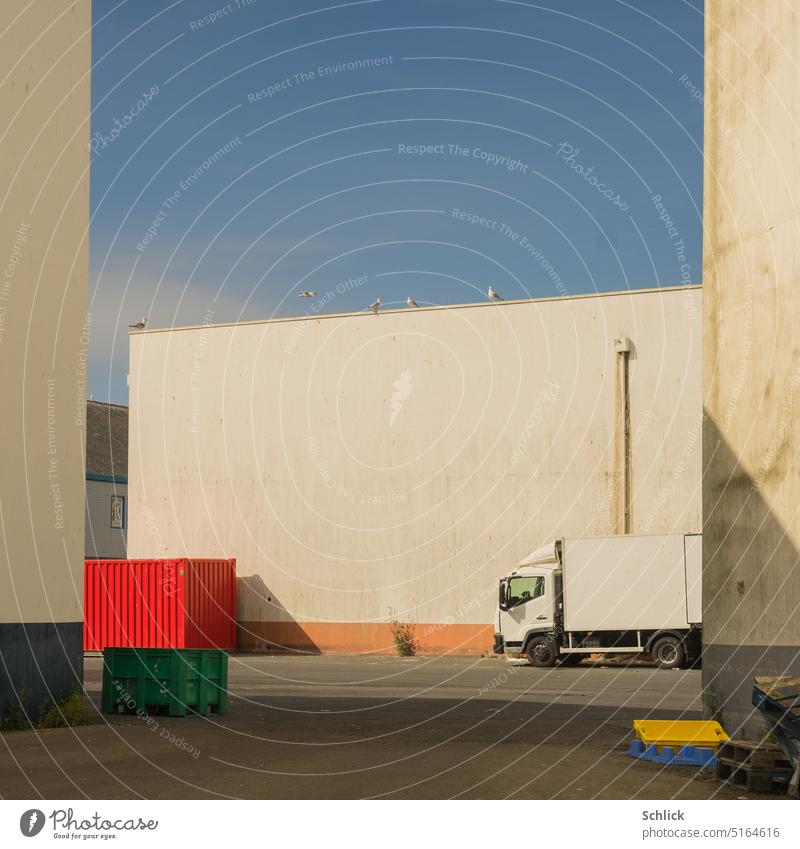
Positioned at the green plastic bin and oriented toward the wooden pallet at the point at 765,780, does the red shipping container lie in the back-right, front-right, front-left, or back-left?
back-left

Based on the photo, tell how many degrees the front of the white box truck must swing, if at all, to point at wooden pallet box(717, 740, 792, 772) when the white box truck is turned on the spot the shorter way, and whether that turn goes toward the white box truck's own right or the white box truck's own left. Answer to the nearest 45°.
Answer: approximately 90° to the white box truck's own left

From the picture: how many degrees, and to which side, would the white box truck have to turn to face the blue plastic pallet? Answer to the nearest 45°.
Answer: approximately 90° to its left

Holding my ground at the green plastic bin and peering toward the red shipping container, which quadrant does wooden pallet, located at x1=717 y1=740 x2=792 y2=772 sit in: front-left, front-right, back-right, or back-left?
back-right

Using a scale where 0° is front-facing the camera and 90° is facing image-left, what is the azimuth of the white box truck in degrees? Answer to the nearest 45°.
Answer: approximately 90°

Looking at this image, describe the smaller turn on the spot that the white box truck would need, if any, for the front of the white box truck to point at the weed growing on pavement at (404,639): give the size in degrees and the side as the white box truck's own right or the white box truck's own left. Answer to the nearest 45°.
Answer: approximately 45° to the white box truck's own right

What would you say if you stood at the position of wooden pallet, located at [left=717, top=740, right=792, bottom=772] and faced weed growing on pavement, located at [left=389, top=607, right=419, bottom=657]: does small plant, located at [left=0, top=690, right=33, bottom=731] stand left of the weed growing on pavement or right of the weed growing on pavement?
left

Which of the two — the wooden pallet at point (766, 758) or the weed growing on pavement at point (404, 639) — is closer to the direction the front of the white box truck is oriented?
the weed growing on pavement

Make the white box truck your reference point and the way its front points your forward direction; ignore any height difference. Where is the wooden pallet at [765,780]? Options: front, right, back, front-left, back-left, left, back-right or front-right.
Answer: left

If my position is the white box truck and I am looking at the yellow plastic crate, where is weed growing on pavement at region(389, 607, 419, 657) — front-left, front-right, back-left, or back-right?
back-right

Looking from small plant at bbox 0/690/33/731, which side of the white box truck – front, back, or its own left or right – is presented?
left

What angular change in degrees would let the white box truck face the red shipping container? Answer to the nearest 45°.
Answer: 0° — it already faces it
